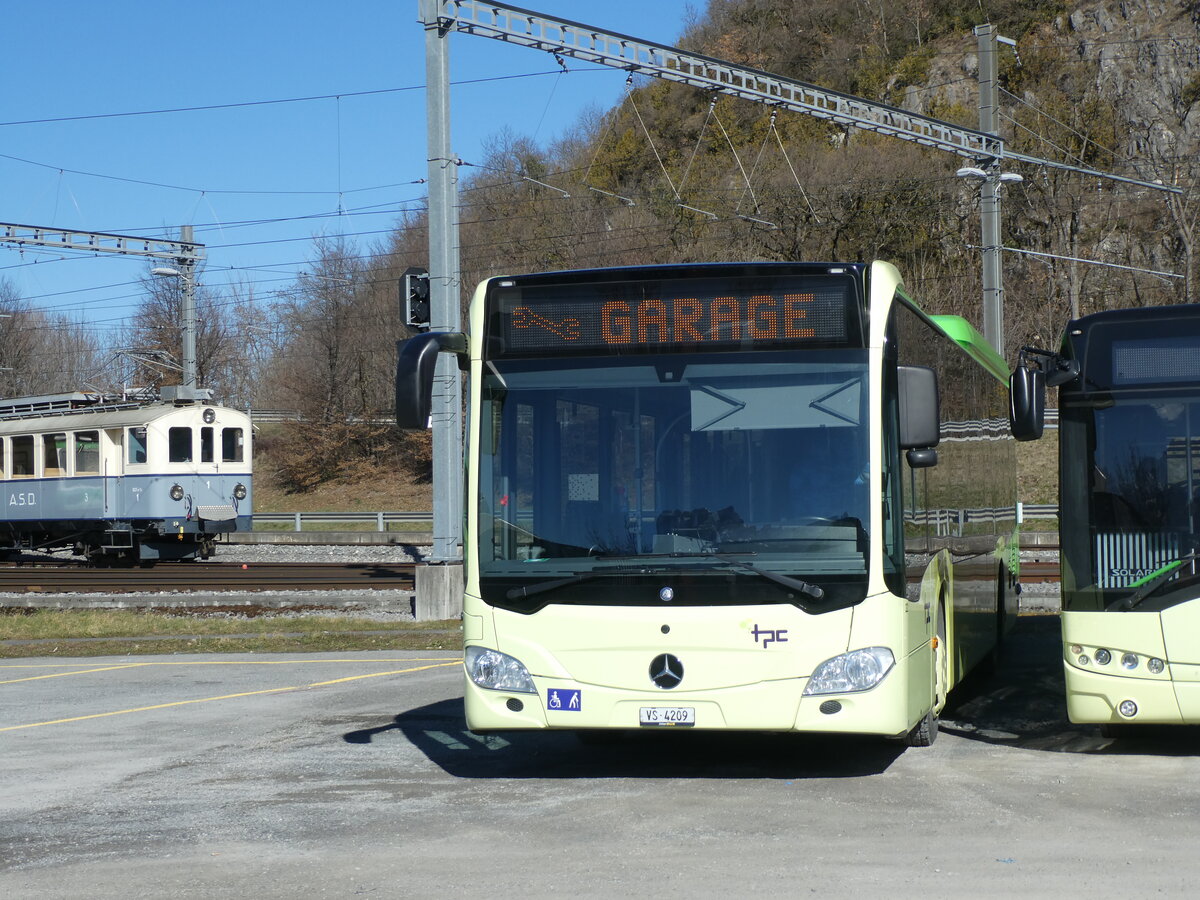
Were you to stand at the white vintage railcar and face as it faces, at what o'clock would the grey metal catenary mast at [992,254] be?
The grey metal catenary mast is roughly at 12 o'clock from the white vintage railcar.

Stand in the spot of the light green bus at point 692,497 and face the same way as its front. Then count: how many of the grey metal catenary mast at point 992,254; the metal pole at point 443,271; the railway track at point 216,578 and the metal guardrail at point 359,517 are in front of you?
0

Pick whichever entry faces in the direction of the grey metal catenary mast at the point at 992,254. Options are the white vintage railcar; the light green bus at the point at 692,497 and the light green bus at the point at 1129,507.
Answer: the white vintage railcar

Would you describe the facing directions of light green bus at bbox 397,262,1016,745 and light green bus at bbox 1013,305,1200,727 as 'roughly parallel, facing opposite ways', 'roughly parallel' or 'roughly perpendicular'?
roughly parallel

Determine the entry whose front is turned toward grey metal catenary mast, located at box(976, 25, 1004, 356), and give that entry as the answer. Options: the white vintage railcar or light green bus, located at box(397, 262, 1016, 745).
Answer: the white vintage railcar

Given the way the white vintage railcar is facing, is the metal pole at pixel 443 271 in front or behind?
in front

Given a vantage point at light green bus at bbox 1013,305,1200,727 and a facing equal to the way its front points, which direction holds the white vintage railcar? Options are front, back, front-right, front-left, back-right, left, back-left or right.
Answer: back-right

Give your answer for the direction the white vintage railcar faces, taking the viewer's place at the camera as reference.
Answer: facing the viewer and to the right of the viewer

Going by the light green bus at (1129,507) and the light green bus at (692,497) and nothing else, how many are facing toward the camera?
2

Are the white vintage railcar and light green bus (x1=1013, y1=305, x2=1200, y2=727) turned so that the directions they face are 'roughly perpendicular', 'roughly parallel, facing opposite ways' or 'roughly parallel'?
roughly perpendicular

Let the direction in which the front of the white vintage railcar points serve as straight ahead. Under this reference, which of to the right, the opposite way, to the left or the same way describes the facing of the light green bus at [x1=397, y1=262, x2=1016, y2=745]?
to the right

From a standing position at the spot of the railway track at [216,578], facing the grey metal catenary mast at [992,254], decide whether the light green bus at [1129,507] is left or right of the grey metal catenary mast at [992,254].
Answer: right

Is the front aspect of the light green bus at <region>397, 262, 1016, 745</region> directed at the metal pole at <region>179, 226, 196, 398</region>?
no

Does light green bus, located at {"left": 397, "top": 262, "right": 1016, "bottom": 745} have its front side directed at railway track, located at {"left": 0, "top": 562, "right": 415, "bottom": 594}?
no

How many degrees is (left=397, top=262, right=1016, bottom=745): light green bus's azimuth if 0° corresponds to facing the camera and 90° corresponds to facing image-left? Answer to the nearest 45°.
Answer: approximately 0°

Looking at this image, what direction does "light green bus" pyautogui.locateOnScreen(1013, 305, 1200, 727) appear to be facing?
toward the camera
